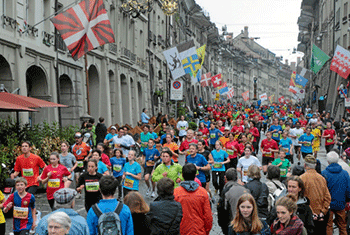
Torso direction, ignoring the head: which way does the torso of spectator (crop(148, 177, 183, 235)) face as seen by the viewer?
away from the camera

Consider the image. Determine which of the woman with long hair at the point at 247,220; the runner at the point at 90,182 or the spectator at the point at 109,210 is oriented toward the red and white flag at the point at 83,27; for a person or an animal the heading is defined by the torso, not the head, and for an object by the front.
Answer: the spectator

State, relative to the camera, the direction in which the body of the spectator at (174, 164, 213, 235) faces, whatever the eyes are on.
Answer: away from the camera

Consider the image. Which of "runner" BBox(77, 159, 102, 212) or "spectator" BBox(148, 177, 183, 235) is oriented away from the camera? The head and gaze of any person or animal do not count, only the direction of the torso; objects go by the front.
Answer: the spectator

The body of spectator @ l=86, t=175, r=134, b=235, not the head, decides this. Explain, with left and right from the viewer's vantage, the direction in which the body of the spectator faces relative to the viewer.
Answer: facing away from the viewer

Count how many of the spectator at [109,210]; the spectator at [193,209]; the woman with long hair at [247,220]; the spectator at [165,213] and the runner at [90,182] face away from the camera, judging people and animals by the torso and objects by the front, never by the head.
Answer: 3

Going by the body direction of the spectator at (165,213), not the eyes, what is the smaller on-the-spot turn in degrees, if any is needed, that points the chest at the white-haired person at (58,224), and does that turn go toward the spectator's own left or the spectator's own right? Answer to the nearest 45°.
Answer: approximately 135° to the spectator's own left

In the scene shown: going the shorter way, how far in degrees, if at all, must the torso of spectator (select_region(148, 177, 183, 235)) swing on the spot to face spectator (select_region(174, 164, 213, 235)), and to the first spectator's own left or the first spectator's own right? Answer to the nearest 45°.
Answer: approximately 45° to the first spectator's own right

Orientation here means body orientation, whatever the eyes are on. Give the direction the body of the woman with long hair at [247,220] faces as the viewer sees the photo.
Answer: toward the camera

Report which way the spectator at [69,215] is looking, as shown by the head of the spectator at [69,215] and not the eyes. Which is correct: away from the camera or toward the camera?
away from the camera

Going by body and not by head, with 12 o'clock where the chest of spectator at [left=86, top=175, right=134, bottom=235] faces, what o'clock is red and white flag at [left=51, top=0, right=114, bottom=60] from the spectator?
The red and white flag is roughly at 12 o'clock from the spectator.

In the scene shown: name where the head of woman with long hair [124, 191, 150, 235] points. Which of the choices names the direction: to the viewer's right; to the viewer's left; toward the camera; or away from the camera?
away from the camera

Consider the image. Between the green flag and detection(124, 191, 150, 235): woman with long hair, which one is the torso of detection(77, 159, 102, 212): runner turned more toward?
the woman with long hair

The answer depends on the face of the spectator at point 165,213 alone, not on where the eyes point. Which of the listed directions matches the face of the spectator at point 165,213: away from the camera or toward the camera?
away from the camera
